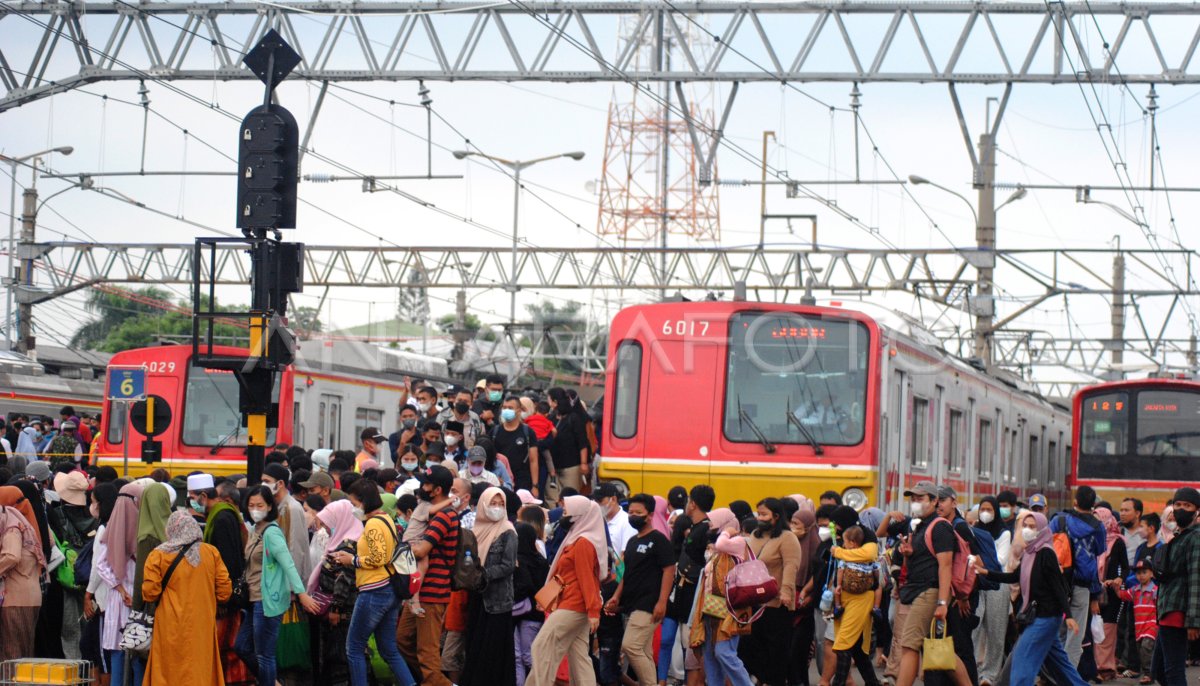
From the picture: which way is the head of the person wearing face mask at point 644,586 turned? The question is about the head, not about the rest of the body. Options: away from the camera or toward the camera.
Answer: toward the camera

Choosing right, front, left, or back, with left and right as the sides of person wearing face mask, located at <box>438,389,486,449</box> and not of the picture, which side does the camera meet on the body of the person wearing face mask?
front

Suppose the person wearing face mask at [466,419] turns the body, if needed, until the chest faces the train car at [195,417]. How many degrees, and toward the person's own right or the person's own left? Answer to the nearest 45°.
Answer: approximately 135° to the person's own right

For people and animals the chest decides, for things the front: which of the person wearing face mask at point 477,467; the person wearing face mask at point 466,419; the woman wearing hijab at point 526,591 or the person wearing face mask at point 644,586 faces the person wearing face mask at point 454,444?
the person wearing face mask at point 466,419

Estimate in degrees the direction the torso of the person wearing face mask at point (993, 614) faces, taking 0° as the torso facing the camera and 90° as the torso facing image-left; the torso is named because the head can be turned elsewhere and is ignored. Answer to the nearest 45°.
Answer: approximately 45°

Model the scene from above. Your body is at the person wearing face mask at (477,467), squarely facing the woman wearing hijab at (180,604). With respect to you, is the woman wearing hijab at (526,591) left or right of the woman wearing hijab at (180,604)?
left

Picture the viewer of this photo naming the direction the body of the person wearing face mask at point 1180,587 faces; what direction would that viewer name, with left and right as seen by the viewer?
facing the viewer and to the left of the viewer

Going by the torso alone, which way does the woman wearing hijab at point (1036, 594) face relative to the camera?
to the viewer's left

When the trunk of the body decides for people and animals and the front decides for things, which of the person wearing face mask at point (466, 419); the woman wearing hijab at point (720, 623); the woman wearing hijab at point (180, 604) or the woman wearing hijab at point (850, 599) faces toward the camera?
the person wearing face mask

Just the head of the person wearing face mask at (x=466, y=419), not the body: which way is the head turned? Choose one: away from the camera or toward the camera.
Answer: toward the camera

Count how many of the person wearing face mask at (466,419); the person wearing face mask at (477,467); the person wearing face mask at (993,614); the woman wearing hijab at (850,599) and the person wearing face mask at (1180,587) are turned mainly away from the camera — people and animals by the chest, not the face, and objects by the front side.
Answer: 0

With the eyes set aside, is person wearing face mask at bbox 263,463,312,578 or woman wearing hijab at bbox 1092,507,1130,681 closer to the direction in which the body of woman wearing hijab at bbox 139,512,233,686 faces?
the person wearing face mask

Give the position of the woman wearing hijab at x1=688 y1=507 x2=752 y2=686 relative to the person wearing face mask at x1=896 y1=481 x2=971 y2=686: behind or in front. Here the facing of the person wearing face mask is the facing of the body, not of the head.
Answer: in front
